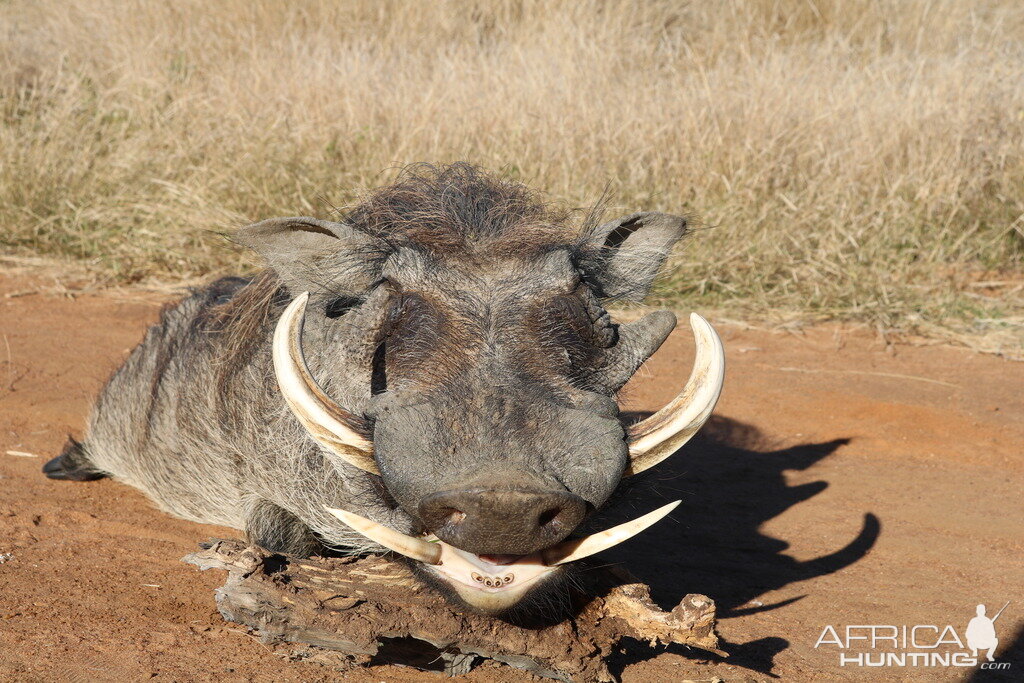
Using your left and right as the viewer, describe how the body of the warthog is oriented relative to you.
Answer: facing the viewer and to the right of the viewer
